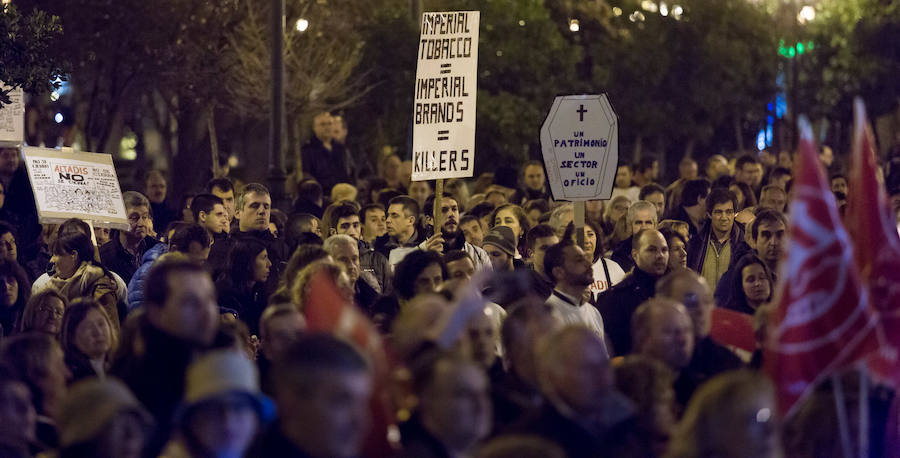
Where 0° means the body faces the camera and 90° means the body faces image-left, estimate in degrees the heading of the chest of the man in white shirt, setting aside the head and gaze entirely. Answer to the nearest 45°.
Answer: approximately 315°

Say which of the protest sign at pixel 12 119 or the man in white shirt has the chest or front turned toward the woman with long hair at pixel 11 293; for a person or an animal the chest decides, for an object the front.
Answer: the protest sign

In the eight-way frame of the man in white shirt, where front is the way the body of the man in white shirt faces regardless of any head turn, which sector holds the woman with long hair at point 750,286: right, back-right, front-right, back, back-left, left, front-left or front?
front-left

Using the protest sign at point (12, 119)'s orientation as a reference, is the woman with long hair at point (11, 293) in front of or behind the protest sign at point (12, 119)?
in front

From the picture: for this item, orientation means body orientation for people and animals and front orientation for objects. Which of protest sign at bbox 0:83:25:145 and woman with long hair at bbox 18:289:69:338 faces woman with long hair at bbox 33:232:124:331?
the protest sign

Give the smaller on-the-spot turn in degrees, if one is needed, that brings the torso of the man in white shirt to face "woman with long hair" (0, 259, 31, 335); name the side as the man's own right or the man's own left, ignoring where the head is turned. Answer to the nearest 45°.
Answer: approximately 135° to the man's own right

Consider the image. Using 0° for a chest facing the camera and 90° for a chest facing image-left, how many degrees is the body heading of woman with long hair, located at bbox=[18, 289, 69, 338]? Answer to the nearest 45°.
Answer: approximately 315°

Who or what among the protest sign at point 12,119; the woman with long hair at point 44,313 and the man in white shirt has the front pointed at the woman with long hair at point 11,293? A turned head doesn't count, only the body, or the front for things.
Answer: the protest sign
